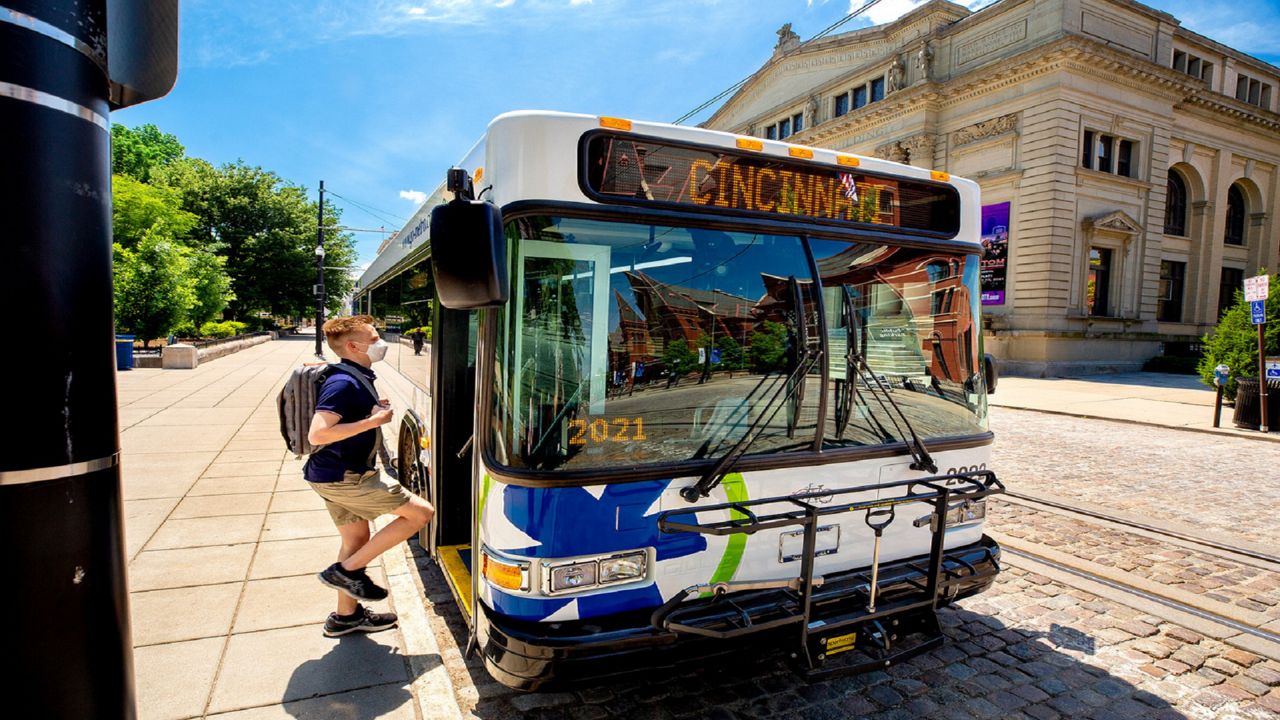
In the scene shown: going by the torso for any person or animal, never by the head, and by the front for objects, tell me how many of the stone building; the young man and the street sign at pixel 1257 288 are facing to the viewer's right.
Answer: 1

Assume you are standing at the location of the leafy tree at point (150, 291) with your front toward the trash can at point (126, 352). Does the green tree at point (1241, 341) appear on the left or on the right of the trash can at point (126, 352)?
left

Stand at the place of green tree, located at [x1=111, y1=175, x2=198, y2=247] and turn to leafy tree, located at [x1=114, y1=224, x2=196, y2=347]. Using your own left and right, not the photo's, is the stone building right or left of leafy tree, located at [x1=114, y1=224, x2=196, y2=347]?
left

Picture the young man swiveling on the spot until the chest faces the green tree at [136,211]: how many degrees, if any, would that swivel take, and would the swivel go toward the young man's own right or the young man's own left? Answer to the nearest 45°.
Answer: approximately 90° to the young man's own left

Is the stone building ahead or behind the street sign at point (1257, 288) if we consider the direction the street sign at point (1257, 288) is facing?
behind

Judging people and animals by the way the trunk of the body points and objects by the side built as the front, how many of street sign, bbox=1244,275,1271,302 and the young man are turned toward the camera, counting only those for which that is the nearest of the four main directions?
1

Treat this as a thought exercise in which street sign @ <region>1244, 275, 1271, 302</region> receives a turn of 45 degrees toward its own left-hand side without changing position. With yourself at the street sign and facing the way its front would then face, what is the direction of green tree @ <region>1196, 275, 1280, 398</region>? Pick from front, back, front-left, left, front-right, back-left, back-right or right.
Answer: back-left

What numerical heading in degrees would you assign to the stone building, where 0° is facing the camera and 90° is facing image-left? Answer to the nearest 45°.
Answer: approximately 45°

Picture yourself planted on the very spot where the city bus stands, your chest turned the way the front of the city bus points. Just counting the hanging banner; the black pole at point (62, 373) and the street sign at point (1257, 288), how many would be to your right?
1

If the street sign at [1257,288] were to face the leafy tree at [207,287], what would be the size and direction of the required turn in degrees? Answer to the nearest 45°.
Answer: approximately 90° to its right

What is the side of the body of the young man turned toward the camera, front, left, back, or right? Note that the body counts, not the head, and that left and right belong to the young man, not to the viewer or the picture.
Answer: right

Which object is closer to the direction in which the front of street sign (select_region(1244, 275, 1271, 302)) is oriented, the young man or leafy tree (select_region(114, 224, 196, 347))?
the young man

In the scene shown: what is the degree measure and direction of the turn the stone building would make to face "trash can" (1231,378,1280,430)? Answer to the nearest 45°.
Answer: approximately 45° to its left
